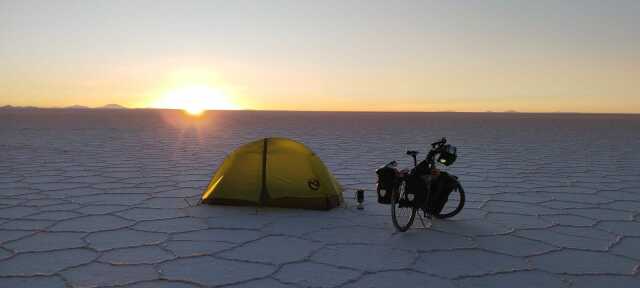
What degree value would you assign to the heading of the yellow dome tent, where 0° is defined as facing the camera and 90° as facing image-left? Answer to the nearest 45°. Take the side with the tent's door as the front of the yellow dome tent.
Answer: approximately 0°

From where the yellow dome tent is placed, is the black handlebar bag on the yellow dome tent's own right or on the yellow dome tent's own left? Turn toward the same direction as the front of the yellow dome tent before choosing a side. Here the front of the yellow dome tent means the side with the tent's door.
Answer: on the yellow dome tent's own left

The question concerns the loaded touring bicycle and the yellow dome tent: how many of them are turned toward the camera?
1

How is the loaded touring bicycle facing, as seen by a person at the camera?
facing away from the viewer and to the right of the viewer

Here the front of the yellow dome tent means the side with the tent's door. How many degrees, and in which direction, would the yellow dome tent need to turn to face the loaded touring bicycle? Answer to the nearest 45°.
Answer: approximately 45° to its left

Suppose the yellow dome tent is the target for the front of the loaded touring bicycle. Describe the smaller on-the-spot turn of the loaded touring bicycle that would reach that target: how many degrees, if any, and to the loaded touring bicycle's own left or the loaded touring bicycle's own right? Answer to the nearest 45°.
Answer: approximately 90° to the loaded touring bicycle's own left
